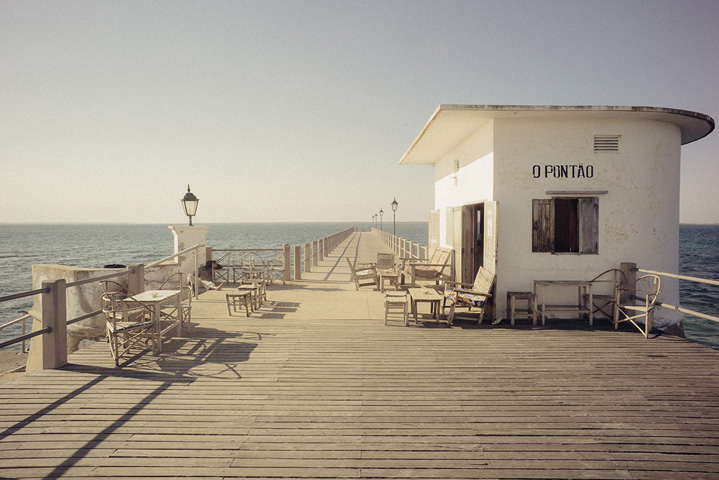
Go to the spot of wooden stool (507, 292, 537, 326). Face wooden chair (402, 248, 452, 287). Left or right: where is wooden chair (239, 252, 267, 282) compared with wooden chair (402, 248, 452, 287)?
left

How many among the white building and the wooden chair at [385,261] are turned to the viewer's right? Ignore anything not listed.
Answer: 0

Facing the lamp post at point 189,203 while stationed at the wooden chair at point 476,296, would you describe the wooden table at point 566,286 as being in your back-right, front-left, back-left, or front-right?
back-right
